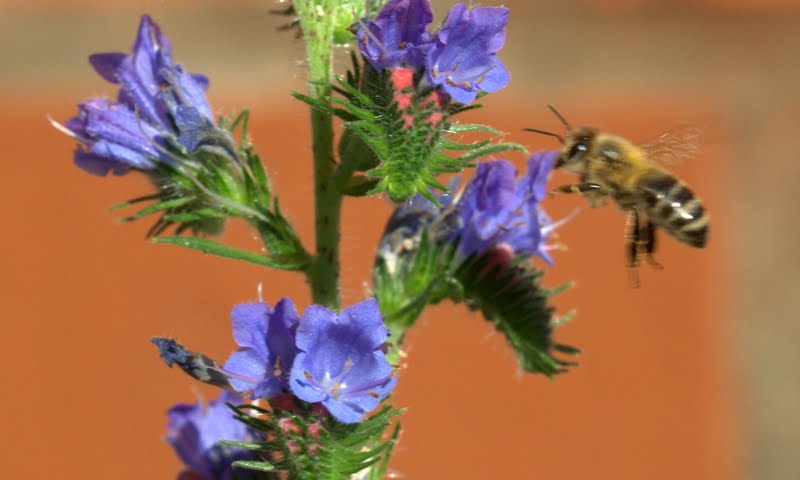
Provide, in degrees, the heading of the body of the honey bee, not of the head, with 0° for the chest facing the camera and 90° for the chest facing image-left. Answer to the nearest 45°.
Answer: approximately 90°
